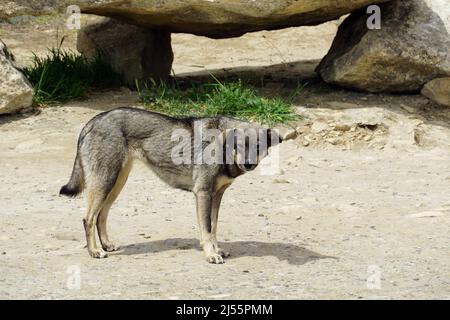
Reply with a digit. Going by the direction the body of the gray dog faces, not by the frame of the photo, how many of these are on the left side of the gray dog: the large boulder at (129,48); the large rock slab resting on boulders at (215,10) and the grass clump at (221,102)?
3

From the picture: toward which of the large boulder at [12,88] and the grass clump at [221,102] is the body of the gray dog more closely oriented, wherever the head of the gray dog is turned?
the grass clump

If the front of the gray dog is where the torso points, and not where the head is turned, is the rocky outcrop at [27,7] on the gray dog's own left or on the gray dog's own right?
on the gray dog's own left

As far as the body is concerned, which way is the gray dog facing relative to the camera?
to the viewer's right

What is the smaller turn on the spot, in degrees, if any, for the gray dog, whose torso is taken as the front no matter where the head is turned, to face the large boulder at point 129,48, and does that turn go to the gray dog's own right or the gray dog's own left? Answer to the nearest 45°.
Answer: approximately 90° to the gray dog's own left

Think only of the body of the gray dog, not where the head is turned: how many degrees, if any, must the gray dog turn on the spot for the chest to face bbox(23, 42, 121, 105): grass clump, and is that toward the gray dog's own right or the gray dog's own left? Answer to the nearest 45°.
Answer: approximately 90° to the gray dog's own left

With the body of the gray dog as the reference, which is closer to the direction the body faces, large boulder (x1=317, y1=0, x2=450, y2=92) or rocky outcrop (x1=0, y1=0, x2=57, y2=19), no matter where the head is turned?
the large boulder

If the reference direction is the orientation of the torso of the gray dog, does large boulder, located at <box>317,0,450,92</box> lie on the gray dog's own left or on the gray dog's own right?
on the gray dog's own left

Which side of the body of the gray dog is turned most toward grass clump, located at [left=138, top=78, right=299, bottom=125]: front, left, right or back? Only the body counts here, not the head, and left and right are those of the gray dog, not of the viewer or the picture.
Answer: left
